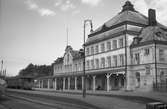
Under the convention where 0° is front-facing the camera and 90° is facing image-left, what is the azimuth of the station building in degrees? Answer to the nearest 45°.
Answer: approximately 45°
